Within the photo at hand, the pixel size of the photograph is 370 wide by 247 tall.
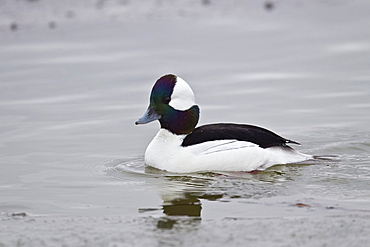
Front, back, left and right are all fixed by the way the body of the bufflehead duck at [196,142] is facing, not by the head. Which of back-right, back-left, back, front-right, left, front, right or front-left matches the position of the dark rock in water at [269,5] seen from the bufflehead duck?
right

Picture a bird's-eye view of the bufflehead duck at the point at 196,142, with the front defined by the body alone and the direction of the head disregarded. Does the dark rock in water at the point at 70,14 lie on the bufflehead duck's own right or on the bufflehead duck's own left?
on the bufflehead duck's own right

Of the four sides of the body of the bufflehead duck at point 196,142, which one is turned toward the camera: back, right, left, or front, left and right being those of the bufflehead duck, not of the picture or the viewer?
left

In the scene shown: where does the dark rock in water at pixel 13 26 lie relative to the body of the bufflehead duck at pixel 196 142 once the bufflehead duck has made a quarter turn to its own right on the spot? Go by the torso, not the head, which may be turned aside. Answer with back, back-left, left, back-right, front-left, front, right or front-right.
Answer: front-left

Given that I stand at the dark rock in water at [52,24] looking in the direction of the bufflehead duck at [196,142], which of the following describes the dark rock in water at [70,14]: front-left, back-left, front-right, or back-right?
back-left

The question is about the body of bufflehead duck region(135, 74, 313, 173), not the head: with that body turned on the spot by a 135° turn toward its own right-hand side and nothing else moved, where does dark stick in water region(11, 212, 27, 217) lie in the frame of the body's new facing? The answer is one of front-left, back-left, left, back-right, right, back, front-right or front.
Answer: back

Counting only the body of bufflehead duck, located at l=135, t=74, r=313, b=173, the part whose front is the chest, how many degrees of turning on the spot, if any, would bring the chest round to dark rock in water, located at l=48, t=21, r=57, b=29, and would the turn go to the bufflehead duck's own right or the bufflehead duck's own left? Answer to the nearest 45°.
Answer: approximately 45° to the bufflehead duck's own right
